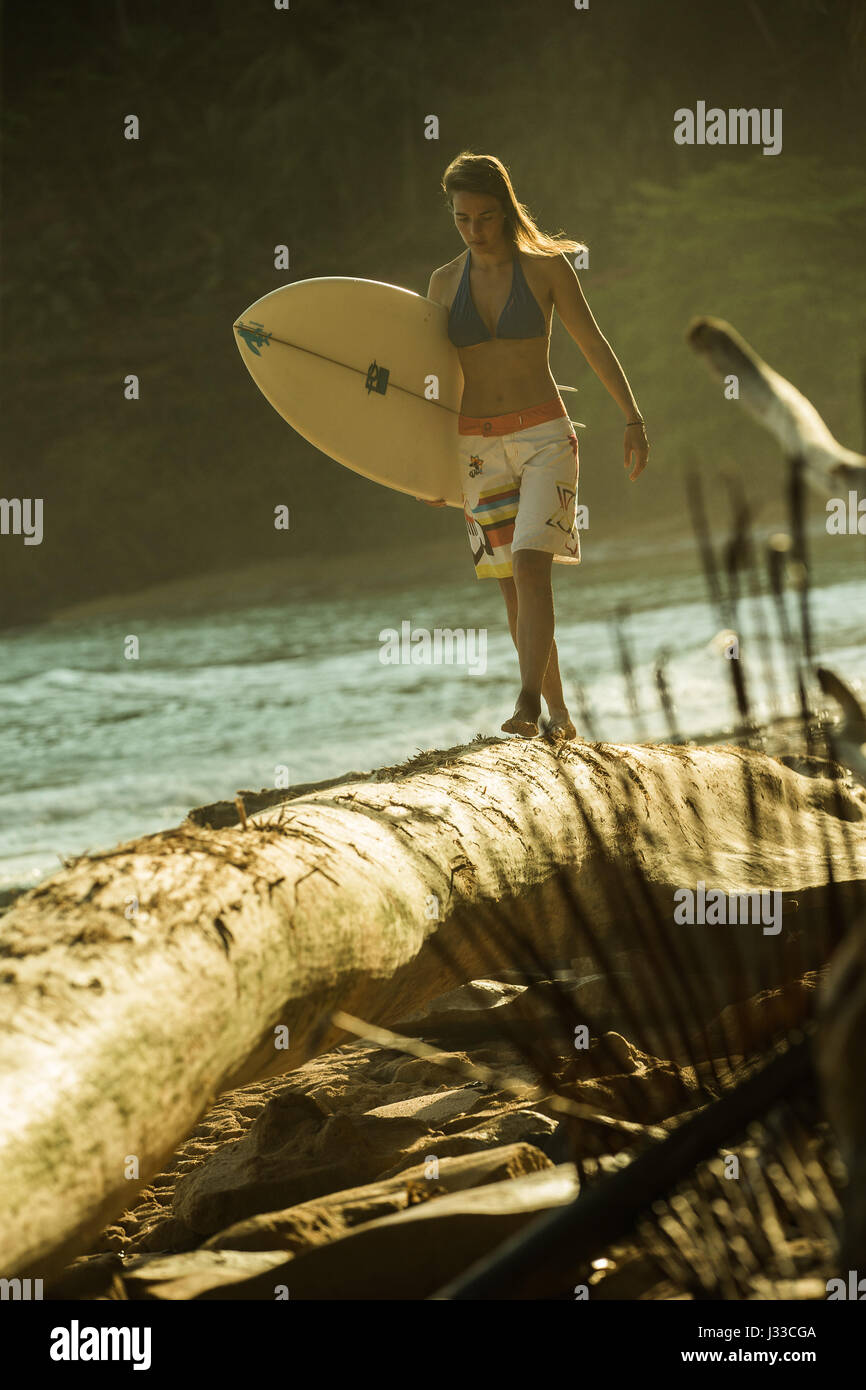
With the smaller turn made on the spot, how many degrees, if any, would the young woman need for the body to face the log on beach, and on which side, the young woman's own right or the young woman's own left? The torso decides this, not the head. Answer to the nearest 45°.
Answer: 0° — they already face it

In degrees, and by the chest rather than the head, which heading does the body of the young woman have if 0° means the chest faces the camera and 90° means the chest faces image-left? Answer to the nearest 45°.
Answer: approximately 0°
